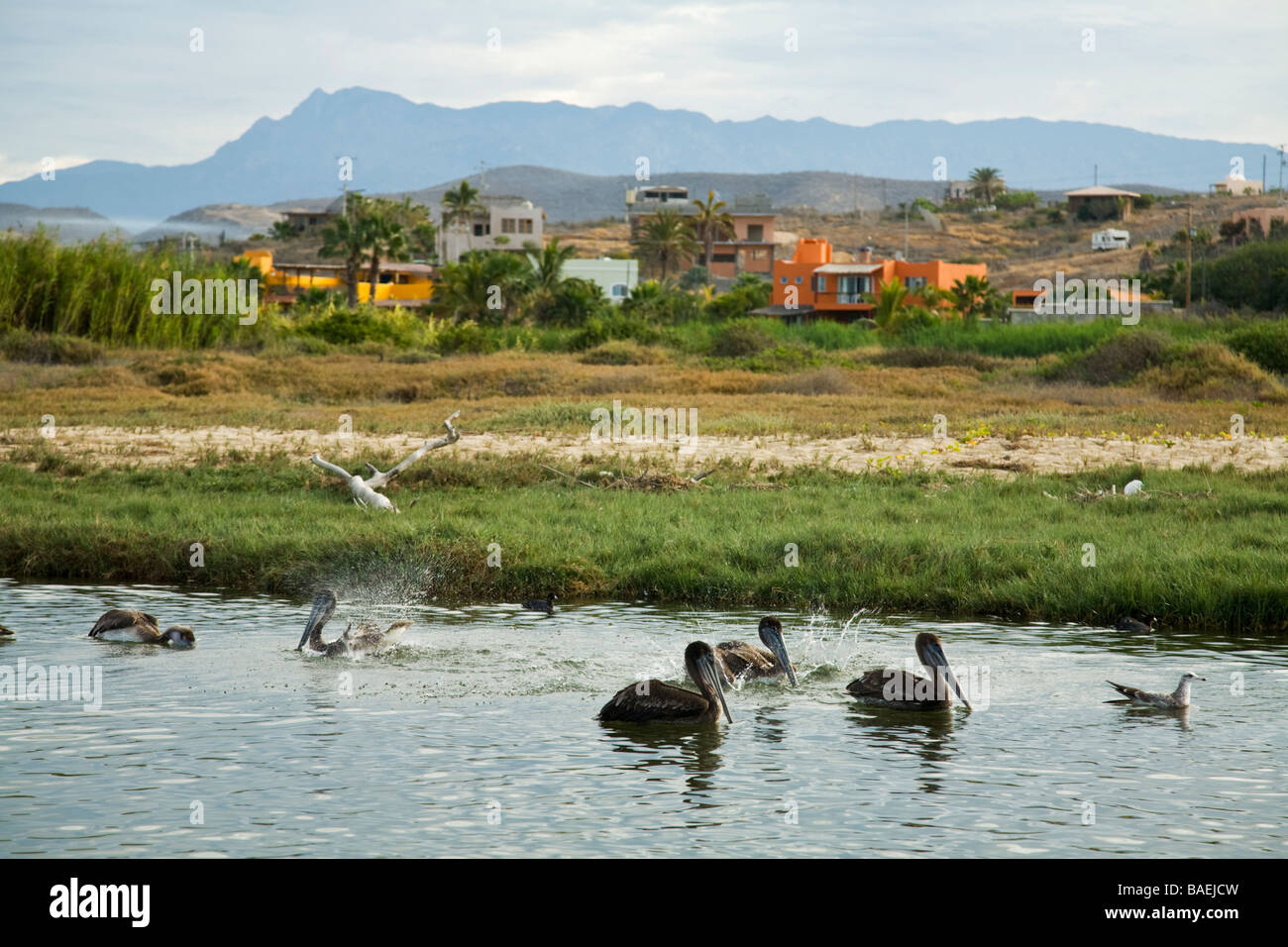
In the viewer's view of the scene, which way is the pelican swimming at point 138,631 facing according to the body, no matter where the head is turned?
to the viewer's right

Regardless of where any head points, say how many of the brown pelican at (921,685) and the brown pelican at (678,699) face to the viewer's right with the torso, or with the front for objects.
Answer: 2

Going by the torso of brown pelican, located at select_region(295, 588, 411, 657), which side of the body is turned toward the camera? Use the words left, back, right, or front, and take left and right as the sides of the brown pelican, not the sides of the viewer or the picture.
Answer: left

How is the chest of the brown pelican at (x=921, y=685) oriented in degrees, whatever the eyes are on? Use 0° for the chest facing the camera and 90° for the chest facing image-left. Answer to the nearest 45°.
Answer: approximately 270°

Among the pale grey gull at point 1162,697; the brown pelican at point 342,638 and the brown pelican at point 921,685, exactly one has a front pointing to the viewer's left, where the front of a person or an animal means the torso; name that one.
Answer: the brown pelican at point 342,638

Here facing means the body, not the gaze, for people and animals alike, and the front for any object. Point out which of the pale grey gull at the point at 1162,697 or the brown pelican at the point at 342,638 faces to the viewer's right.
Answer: the pale grey gull

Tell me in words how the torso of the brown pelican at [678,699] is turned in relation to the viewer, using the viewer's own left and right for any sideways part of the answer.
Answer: facing to the right of the viewer
